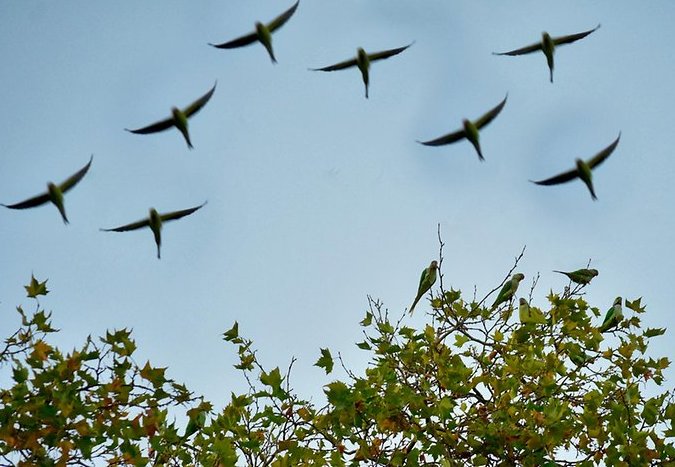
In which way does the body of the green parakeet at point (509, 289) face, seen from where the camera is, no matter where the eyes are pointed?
to the viewer's right

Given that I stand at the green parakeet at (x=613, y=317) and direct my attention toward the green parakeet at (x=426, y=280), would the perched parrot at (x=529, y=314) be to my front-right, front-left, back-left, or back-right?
front-left

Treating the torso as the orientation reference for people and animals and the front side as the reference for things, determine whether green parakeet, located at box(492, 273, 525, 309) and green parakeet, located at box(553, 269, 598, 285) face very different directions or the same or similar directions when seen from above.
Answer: same or similar directions

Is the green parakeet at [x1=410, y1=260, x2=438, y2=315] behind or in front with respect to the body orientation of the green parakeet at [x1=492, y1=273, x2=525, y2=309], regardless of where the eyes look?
behind

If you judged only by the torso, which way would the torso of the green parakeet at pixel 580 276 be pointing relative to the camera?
to the viewer's right

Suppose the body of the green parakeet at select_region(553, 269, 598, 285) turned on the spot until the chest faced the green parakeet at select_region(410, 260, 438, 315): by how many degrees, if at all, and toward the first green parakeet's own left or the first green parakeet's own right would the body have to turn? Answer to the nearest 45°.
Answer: approximately 135° to the first green parakeet's own right

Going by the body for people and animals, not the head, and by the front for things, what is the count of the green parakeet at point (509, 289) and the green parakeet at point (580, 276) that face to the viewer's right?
2

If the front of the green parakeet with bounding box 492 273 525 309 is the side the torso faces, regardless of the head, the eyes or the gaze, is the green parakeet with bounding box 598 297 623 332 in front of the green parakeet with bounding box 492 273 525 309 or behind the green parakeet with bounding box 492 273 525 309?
in front

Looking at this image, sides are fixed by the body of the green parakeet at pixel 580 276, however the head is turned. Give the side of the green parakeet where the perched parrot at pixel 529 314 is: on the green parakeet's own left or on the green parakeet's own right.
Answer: on the green parakeet's own right

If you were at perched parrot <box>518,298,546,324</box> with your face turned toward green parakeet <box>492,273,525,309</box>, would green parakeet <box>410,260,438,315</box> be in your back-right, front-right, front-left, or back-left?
front-left
